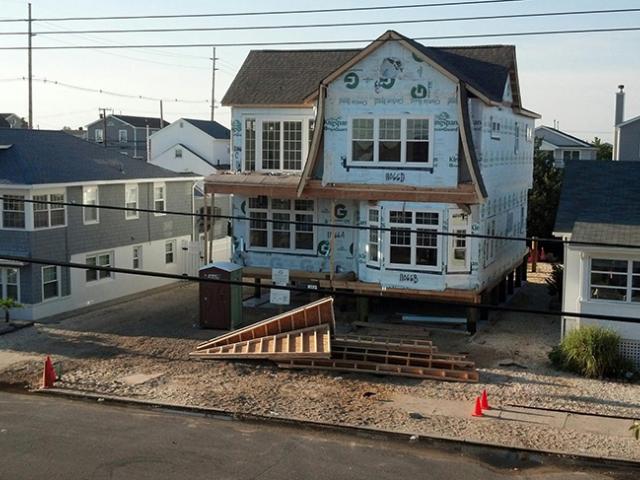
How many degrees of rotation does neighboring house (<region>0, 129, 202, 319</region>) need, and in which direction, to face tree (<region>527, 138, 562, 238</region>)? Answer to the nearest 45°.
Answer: approximately 135° to its left

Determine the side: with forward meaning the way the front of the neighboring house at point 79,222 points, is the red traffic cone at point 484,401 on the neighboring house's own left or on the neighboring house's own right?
on the neighboring house's own left

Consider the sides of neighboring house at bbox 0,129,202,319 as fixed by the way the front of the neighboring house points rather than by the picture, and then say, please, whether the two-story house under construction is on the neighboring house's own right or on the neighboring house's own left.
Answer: on the neighboring house's own left

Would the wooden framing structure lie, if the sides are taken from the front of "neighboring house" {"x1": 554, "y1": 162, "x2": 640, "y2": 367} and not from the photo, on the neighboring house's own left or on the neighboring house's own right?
on the neighboring house's own right

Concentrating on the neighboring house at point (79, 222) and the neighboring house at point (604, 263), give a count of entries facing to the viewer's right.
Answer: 0

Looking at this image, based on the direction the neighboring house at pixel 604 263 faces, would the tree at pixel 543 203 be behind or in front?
behind

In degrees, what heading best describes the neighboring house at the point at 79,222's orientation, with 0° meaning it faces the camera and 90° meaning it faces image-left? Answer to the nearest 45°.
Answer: approximately 45°

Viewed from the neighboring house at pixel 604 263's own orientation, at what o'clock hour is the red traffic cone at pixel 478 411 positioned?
The red traffic cone is roughly at 1 o'clock from the neighboring house.

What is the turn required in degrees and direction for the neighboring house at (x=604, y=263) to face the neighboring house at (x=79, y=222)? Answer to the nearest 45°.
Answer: approximately 90° to its right

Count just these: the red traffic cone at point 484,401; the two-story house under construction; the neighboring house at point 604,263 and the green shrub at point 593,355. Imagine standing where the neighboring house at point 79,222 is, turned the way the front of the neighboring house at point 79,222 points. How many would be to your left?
4

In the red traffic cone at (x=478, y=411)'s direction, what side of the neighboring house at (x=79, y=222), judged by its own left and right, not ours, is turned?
left
